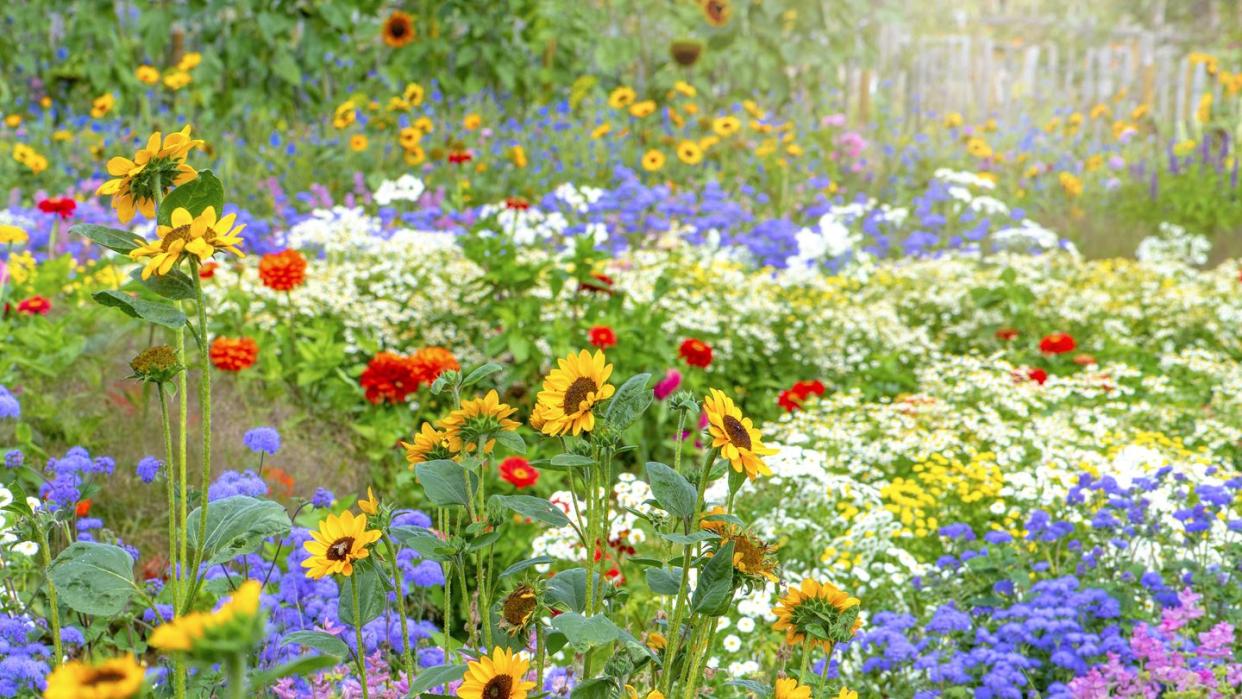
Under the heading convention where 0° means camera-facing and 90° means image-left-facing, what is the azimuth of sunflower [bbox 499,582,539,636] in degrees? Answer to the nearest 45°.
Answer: approximately 45°

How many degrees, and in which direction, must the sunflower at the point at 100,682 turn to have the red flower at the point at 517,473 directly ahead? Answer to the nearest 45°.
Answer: approximately 135° to its left

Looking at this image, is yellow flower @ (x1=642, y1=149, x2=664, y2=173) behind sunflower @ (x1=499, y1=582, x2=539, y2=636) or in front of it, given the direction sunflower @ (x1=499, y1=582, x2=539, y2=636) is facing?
behind

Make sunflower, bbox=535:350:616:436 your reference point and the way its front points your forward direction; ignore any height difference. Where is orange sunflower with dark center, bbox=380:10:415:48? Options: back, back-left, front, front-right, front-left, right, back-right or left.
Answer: back-right
